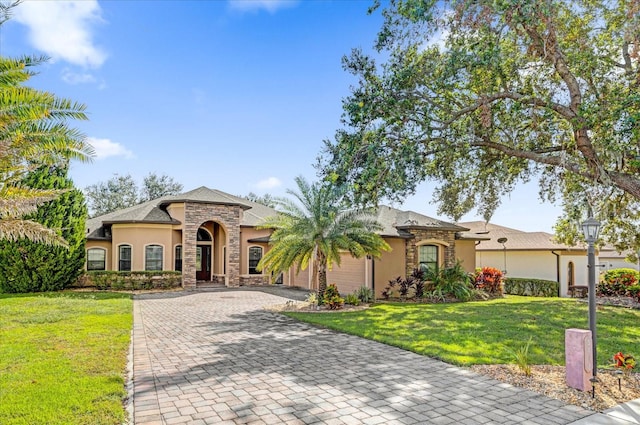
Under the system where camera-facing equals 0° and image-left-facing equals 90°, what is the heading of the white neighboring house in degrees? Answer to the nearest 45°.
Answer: approximately 315°

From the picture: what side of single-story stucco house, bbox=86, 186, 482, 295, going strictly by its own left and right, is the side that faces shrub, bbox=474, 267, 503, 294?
left

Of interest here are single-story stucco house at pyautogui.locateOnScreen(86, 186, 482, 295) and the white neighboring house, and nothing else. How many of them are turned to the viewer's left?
0

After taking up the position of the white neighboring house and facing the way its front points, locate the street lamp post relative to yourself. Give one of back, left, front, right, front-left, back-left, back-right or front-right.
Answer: front-right

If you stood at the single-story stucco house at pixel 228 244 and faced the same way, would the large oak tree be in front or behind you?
in front

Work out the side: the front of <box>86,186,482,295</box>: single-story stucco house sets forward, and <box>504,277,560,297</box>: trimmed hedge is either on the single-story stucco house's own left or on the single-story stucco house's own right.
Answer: on the single-story stucco house's own left

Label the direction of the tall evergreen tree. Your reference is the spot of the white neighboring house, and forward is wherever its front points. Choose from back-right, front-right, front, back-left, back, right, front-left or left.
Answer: right

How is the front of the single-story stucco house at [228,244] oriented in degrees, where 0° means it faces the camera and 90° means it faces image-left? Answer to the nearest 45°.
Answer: approximately 0°

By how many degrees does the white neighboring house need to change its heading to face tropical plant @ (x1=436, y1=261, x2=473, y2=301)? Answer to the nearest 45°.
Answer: approximately 45° to its right
